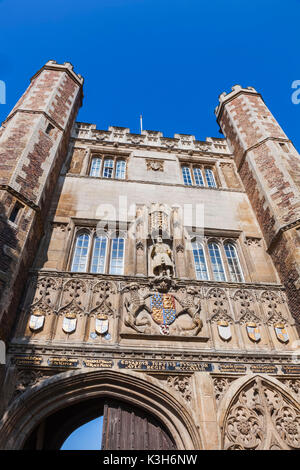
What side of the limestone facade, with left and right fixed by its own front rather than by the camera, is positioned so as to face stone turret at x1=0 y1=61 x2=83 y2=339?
right

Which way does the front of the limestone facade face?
toward the camera
